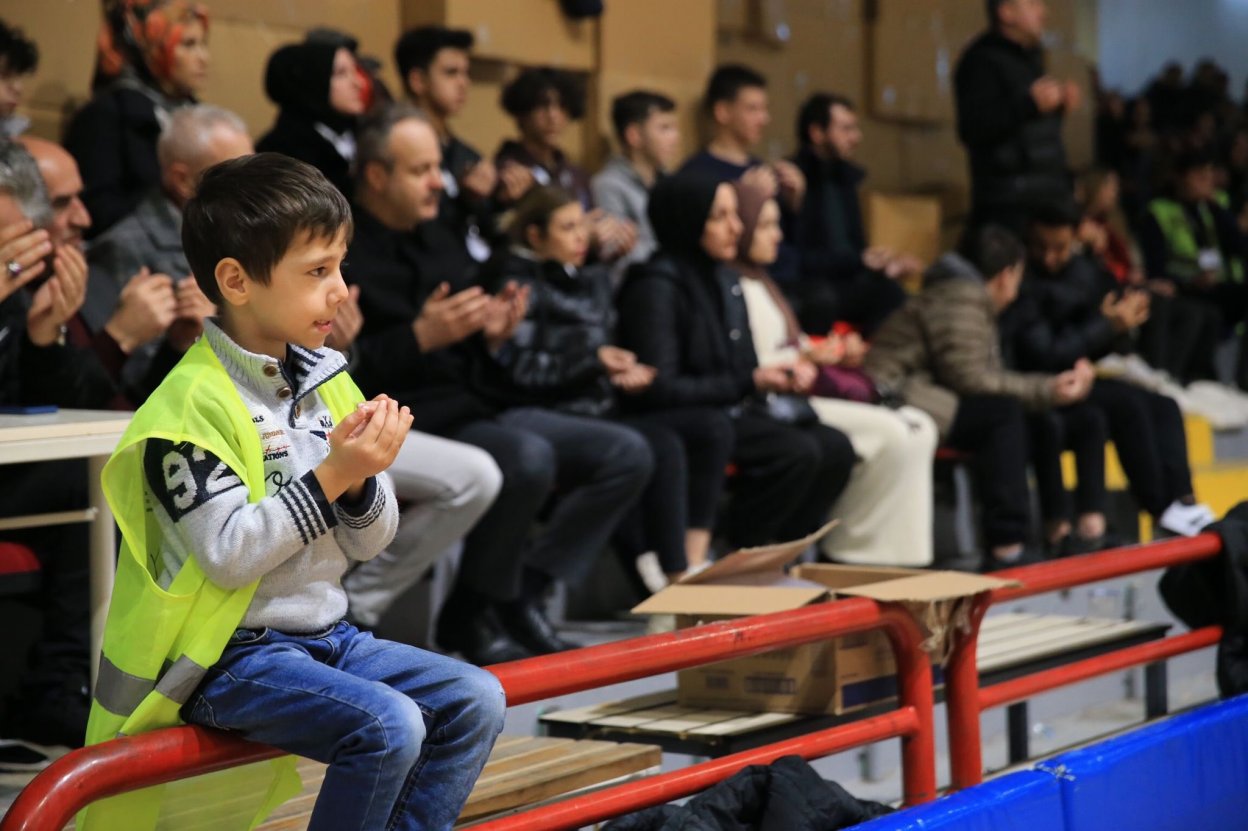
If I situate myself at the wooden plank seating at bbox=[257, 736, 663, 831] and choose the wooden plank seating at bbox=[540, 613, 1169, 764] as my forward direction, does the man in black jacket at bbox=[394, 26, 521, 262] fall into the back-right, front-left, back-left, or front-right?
front-left

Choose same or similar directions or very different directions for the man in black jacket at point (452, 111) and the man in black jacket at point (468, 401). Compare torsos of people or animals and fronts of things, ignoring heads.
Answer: same or similar directions

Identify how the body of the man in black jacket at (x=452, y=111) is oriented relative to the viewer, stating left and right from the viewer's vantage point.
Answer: facing the viewer and to the right of the viewer

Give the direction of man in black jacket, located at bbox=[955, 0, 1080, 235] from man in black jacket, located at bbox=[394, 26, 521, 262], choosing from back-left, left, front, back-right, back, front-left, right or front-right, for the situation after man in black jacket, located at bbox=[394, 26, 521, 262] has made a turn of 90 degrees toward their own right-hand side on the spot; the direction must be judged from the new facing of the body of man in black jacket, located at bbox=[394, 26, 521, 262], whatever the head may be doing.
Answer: back

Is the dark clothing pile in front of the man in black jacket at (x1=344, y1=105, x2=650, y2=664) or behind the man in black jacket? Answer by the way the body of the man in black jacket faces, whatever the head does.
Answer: in front

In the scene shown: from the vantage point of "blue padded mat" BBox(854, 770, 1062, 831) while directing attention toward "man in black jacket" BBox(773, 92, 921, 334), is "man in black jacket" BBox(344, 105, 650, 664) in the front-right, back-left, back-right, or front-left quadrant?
front-left

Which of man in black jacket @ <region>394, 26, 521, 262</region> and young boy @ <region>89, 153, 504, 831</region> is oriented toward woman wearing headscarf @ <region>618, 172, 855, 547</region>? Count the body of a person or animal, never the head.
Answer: the man in black jacket

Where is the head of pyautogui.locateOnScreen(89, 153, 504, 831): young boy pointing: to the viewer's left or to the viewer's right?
to the viewer's right

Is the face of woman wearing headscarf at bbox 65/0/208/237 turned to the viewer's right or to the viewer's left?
to the viewer's right

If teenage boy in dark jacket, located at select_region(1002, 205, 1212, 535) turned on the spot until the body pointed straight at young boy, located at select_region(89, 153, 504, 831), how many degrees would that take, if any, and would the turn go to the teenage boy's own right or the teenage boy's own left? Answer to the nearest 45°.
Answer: approximately 45° to the teenage boy's own right

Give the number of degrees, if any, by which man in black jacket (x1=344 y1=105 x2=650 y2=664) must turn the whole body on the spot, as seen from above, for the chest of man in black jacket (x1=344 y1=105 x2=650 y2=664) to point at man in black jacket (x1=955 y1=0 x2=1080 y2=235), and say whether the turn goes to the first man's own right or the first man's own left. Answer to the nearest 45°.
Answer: approximately 90° to the first man's own left
